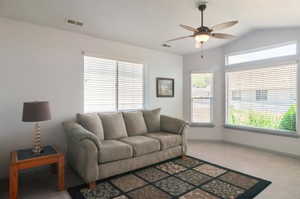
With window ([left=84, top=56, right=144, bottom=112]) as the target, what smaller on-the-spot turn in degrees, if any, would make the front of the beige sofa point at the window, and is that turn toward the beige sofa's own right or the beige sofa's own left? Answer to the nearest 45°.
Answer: approximately 135° to the beige sofa's own left

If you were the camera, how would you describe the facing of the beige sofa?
facing the viewer and to the right of the viewer

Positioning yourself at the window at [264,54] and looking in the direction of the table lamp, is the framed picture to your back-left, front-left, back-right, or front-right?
front-right

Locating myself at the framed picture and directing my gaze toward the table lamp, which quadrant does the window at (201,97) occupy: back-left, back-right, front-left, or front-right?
back-left

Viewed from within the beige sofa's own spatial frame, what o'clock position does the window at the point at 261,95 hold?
The window is roughly at 10 o'clock from the beige sofa.

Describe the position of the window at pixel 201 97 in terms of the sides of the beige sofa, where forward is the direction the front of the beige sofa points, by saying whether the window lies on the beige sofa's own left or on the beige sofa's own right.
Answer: on the beige sofa's own left

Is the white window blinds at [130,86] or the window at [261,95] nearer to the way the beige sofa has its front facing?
the window

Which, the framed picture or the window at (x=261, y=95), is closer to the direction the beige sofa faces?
the window

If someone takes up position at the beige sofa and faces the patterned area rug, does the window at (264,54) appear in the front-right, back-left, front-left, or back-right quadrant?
front-left

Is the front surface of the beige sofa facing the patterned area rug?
yes

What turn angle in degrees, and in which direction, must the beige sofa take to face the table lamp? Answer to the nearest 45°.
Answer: approximately 90° to its right

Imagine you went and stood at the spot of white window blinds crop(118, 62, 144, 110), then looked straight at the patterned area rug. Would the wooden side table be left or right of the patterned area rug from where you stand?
right

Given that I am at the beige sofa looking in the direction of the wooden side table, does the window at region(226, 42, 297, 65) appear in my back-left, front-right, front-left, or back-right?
back-left

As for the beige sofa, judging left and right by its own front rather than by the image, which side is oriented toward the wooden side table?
right

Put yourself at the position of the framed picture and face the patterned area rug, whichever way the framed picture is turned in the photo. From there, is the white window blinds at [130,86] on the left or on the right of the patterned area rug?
right

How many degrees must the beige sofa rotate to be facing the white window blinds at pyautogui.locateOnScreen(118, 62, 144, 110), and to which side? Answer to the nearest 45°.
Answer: approximately 135° to its left

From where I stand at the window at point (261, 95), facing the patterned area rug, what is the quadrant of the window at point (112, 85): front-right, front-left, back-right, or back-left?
front-right

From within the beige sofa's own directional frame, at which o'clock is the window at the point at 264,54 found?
The window is roughly at 10 o'clock from the beige sofa.
